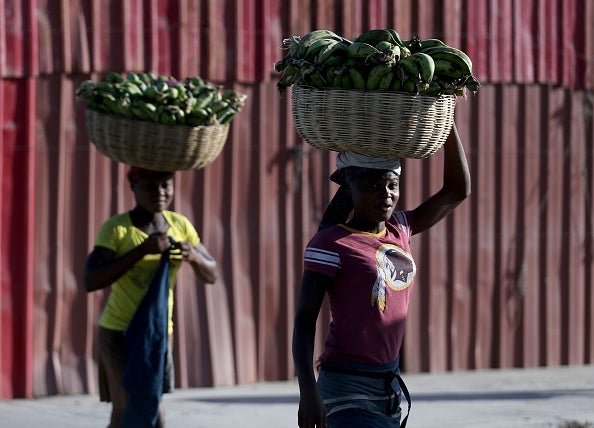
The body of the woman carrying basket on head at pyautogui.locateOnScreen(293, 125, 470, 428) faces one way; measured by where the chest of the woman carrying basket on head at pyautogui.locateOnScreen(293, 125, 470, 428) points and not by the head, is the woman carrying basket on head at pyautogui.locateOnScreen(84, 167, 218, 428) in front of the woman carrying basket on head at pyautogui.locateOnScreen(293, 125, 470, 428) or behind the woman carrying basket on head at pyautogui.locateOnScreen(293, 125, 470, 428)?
behind

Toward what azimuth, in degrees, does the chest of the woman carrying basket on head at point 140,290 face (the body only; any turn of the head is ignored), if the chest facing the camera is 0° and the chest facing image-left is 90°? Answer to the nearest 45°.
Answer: approximately 315°

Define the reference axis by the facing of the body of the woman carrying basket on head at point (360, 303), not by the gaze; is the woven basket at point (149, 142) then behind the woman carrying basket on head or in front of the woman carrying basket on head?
behind

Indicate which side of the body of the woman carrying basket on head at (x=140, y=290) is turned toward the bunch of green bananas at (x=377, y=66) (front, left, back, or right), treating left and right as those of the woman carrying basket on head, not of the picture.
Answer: front

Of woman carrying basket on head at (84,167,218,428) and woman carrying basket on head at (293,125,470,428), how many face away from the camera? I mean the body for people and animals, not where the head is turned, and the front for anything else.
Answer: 0

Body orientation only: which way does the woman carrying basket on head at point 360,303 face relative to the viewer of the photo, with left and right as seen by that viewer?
facing the viewer and to the right of the viewer

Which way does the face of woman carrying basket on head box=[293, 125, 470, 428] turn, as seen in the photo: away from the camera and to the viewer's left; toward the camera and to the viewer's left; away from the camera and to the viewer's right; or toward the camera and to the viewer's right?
toward the camera and to the viewer's right

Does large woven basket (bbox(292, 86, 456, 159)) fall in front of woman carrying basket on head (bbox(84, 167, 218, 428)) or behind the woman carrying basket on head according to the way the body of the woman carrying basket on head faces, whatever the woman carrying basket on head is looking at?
in front

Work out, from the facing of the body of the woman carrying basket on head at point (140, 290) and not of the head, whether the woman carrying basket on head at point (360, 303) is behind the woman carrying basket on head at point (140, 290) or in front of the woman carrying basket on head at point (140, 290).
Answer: in front
